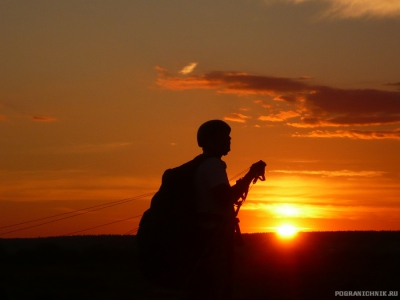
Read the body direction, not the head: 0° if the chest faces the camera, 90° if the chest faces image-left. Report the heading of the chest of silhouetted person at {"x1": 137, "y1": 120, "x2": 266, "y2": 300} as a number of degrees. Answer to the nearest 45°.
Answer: approximately 270°

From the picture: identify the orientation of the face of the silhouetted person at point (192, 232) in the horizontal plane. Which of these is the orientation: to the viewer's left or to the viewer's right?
to the viewer's right
